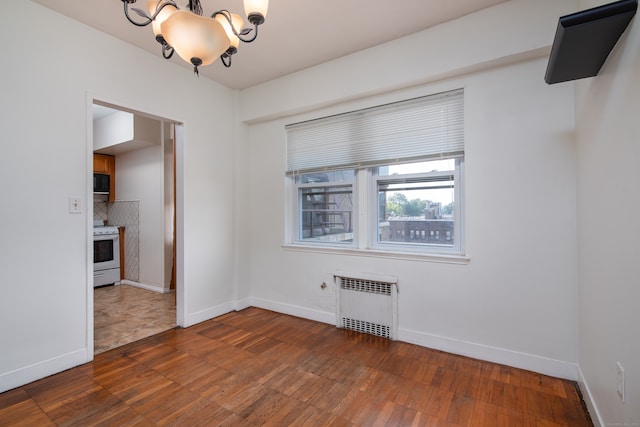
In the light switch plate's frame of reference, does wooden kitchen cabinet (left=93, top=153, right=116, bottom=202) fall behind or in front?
behind

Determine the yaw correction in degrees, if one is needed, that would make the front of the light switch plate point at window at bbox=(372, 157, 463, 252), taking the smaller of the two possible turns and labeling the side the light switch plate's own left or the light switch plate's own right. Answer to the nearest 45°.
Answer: approximately 45° to the light switch plate's own left

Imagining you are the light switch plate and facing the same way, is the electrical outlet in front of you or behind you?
in front

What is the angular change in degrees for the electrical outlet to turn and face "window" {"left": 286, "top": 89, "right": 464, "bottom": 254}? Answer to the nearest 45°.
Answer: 0° — it already faces it

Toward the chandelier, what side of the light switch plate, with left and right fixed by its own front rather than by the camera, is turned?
front

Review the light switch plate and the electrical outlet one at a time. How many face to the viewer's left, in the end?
1

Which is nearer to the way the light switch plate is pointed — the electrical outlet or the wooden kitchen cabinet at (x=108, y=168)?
the electrical outlet

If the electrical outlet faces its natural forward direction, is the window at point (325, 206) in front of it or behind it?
in front

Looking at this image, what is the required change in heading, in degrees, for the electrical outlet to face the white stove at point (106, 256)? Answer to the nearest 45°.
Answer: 0° — it already faces it

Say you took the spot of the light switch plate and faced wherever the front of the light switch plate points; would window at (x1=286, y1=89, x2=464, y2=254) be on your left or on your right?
on your left

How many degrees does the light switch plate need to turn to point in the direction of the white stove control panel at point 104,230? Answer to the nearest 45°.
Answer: approximately 180°

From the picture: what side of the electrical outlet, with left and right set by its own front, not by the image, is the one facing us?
left

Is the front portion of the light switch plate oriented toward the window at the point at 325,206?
no

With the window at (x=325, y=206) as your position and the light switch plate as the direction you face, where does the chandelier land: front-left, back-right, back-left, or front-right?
front-left

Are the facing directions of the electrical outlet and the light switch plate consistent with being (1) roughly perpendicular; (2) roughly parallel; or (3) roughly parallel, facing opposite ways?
roughly parallel, facing opposite ways
